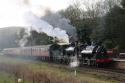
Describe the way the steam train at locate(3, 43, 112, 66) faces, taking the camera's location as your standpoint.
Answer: facing the viewer and to the right of the viewer
